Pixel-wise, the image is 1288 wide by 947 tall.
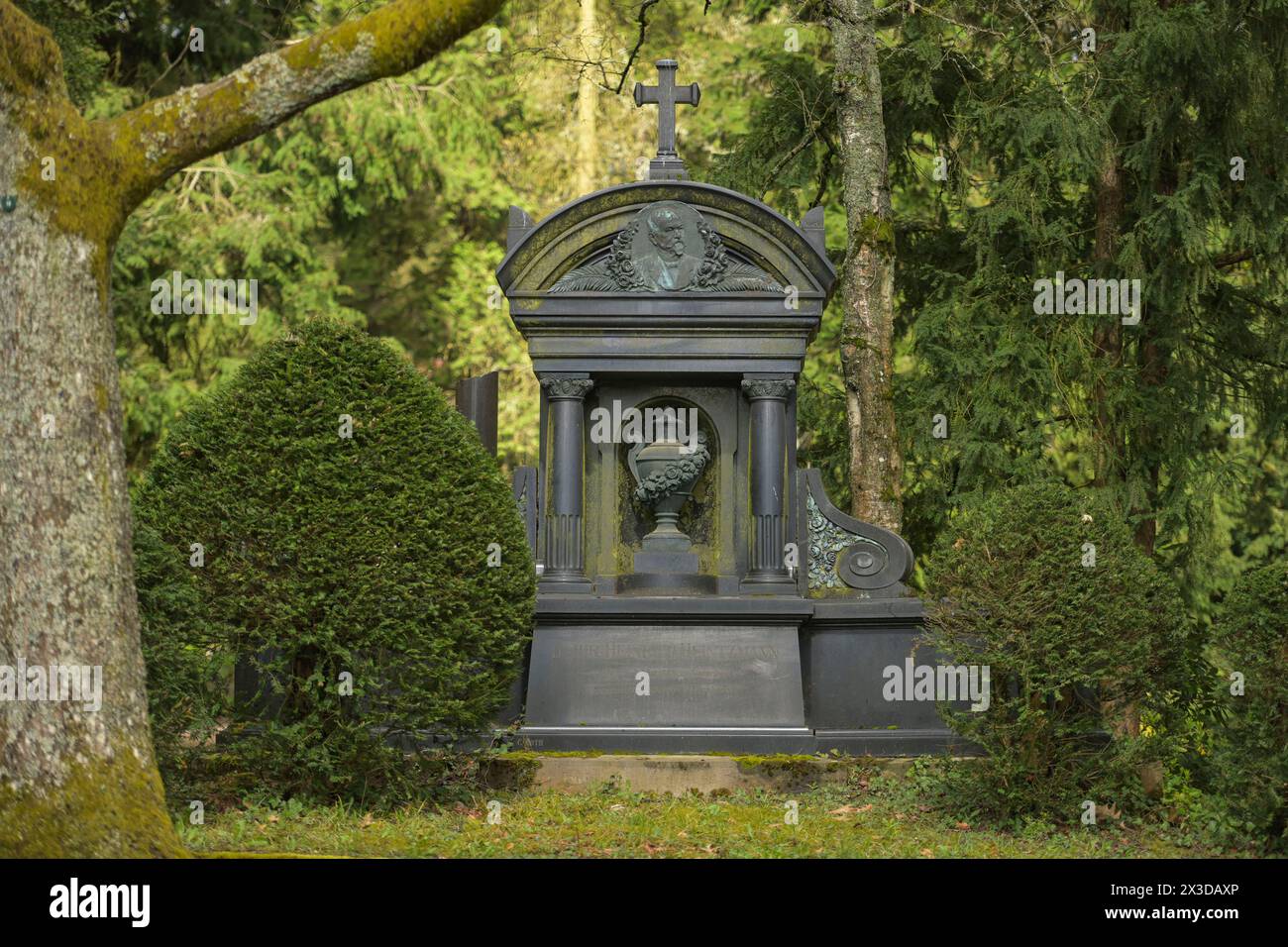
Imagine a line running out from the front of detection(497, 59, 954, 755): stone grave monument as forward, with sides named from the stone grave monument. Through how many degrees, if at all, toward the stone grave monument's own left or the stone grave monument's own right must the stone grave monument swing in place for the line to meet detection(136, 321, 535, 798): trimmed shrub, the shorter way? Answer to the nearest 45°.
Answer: approximately 45° to the stone grave monument's own right

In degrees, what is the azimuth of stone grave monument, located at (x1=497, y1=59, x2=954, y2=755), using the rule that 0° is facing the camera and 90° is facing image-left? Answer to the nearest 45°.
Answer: approximately 0°

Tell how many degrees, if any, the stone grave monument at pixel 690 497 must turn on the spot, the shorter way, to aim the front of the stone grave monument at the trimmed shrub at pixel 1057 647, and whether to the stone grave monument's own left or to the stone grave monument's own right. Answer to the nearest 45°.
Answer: approximately 45° to the stone grave monument's own left

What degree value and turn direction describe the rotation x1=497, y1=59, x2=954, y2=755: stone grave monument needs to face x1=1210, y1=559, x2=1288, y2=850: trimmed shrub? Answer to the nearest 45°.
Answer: approximately 45° to its left
